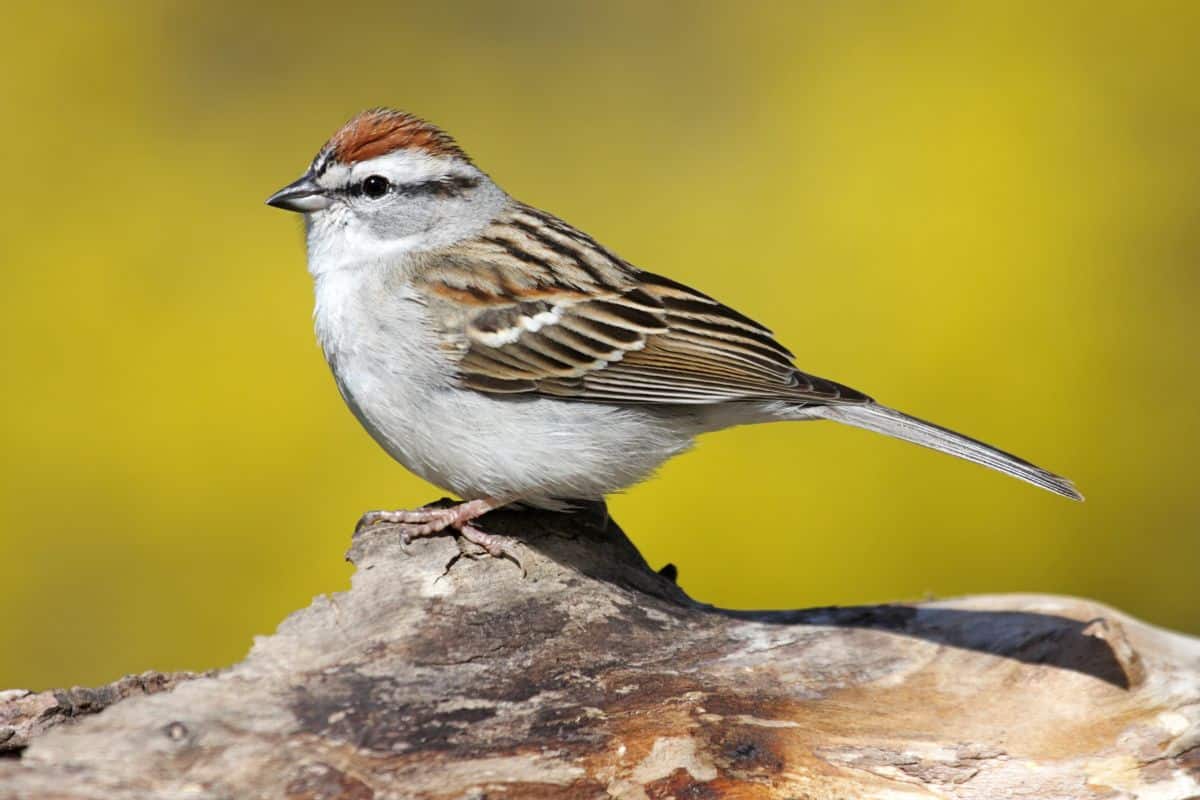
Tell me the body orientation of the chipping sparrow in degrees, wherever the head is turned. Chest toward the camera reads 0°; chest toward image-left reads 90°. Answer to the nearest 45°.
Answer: approximately 90°
